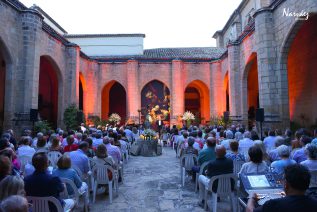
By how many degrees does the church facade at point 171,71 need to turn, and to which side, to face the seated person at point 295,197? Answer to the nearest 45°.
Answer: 0° — it already faces them

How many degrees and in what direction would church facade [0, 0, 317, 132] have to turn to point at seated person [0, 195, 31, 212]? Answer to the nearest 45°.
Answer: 0° — it already faces them

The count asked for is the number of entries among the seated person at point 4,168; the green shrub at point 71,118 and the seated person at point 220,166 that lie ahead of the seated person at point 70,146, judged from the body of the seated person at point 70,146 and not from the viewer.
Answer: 1

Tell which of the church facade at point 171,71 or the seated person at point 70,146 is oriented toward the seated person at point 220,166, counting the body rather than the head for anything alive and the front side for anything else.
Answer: the church facade

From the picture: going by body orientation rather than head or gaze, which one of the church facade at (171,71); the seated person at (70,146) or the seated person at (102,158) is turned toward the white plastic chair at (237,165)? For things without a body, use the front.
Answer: the church facade

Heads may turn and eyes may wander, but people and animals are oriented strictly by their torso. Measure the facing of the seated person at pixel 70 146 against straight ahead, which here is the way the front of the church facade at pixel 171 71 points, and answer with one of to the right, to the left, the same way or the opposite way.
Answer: the opposite way

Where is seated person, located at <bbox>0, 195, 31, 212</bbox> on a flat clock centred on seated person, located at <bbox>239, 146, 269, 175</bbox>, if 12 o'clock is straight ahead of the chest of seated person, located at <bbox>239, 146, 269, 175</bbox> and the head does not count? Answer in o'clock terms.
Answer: seated person, located at <bbox>0, 195, 31, 212</bbox> is roughly at 7 o'clock from seated person, located at <bbox>239, 146, 269, 175</bbox>.

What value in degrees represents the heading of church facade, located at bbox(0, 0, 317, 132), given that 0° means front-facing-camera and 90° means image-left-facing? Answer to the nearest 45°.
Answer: approximately 0°

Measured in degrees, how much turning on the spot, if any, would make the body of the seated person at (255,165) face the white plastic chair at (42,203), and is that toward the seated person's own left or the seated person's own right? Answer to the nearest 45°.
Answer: approximately 135° to the seated person's own left

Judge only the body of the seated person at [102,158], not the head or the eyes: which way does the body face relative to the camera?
away from the camera

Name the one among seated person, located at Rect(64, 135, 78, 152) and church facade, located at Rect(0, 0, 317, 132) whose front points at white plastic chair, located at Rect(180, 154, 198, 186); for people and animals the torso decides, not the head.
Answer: the church facade

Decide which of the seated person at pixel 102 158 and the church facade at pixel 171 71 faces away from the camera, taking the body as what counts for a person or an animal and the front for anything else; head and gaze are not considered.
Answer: the seated person

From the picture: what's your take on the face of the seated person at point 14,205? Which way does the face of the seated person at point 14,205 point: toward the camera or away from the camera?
away from the camera

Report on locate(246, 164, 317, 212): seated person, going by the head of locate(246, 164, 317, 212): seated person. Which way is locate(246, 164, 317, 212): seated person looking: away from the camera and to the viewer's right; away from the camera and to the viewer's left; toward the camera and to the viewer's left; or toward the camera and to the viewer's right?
away from the camera and to the viewer's left

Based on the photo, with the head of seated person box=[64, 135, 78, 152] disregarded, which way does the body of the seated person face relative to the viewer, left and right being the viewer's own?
facing away from the viewer

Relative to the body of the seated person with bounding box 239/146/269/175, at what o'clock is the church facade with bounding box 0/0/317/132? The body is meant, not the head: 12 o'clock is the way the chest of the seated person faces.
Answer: The church facade is roughly at 11 o'clock from the seated person.

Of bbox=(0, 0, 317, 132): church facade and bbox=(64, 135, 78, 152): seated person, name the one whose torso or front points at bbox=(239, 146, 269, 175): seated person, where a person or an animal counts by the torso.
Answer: the church facade
